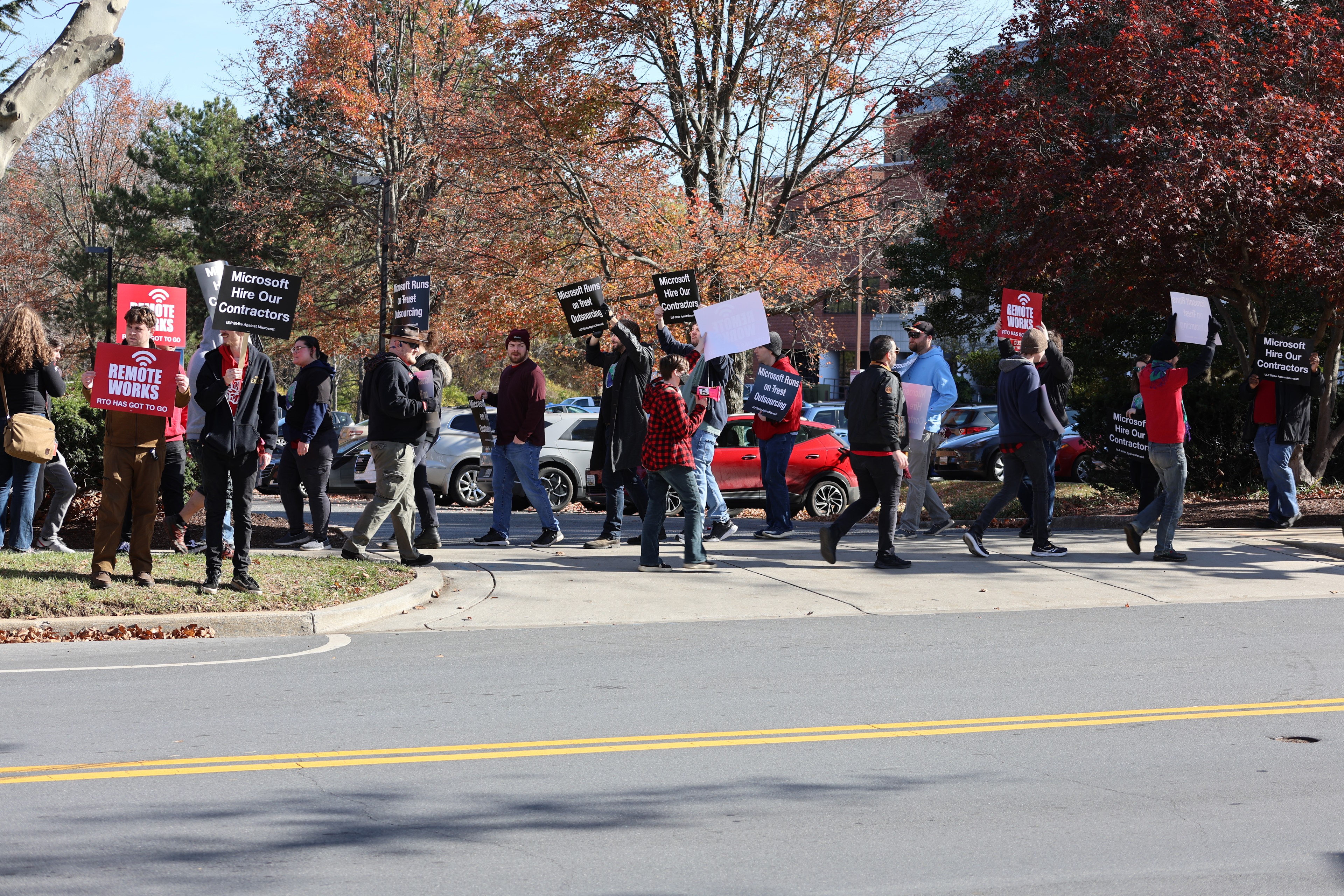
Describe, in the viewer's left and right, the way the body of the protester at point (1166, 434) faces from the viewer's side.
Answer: facing away from the viewer and to the right of the viewer

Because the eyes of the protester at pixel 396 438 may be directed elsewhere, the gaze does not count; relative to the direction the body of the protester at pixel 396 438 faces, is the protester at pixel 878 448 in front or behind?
in front

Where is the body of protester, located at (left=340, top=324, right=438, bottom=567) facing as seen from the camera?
to the viewer's right

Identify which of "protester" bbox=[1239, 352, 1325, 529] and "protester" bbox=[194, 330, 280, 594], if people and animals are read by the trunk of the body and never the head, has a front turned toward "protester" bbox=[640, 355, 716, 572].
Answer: "protester" bbox=[1239, 352, 1325, 529]

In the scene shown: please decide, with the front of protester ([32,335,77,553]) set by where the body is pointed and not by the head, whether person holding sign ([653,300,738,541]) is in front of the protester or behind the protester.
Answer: in front

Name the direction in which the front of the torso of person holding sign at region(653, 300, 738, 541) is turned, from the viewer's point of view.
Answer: to the viewer's left

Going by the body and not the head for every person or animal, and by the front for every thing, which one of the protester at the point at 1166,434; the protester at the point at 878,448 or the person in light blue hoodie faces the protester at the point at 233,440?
the person in light blue hoodie

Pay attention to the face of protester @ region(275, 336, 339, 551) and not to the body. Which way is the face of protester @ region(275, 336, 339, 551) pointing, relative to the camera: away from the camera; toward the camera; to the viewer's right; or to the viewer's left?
to the viewer's left
